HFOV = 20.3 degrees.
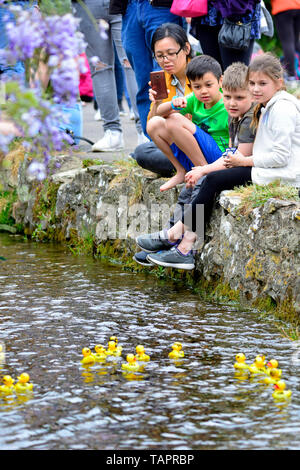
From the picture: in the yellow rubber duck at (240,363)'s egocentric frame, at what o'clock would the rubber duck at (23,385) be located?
The rubber duck is roughly at 1 o'clock from the yellow rubber duck.

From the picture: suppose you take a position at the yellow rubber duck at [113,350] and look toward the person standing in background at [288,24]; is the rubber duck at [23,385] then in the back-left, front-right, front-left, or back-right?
back-left

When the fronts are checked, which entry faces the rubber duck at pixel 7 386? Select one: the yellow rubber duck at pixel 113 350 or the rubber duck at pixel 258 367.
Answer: the yellow rubber duck

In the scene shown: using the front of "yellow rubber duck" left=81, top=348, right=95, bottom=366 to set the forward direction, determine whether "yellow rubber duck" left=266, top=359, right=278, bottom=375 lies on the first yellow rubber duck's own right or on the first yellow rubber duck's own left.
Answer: on the first yellow rubber duck's own left

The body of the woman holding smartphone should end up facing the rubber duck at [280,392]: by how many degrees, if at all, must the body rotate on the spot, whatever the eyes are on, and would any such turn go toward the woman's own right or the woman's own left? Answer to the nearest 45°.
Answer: approximately 45° to the woman's own left
